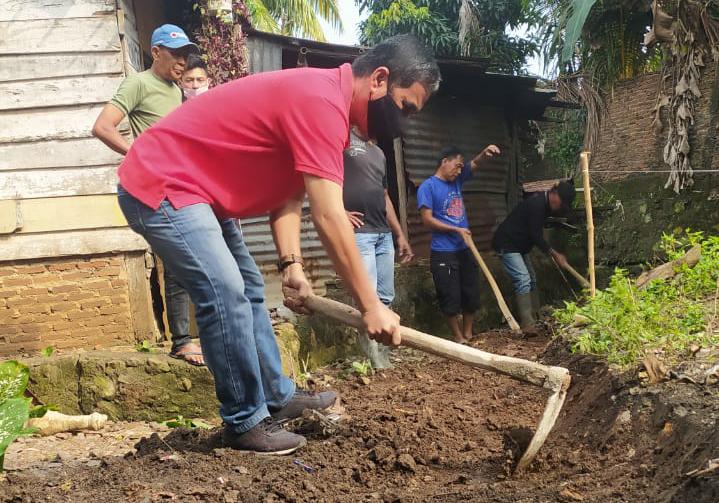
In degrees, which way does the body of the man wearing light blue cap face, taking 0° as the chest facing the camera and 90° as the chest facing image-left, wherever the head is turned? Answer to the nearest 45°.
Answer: approximately 315°

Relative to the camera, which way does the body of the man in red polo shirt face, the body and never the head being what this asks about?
to the viewer's right

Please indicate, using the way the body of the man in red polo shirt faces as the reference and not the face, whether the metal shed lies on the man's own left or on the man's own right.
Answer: on the man's own left

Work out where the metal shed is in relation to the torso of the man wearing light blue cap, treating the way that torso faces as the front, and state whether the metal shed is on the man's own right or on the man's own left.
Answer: on the man's own left

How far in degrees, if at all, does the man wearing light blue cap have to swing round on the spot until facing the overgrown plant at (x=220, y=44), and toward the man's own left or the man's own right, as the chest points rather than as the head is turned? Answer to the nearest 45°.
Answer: approximately 135° to the man's own left
